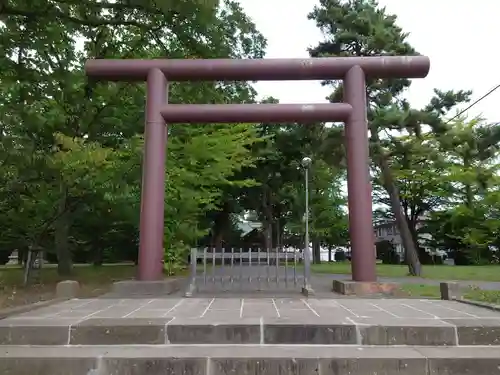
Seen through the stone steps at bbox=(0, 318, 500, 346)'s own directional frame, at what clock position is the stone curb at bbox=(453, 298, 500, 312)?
The stone curb is roughly at 8 o'clock from the stone steps.

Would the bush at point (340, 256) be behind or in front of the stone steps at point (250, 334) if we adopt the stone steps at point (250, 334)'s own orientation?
behind

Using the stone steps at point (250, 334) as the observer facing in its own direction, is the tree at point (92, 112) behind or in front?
behind

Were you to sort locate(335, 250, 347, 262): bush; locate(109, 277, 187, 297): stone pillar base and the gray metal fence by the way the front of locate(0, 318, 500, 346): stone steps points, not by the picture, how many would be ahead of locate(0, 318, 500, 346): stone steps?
0

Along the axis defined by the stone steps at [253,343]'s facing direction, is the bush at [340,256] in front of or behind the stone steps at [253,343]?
behind

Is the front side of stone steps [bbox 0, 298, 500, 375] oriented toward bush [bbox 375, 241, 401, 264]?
no

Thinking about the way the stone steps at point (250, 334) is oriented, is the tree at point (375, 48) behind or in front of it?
behind

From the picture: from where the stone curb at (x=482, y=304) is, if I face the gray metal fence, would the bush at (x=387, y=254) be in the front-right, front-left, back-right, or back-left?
front-right

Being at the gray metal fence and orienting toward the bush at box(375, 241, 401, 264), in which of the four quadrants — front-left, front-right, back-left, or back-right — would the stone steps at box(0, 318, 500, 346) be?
back-right

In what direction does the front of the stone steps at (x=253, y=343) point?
toward the camera

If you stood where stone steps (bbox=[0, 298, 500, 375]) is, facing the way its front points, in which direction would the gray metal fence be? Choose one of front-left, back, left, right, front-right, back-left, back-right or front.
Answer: back

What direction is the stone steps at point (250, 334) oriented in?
toward the camera

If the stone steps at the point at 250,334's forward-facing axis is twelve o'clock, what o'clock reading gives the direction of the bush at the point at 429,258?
The bush is roughly at 7 o'clock from the stone steps.

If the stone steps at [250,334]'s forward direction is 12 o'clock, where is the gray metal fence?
The gray metal fence is roughly at 6 o'clock from the stone steps.

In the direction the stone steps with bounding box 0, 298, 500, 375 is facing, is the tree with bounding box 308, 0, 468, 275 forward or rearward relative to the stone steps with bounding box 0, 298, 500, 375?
rearward

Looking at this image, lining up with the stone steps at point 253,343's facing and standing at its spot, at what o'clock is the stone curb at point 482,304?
The stone curb is roughly at 8 o'clock from the stone steps.

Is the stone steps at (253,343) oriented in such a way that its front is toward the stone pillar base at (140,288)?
no

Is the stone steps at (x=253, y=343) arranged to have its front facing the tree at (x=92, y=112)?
no
